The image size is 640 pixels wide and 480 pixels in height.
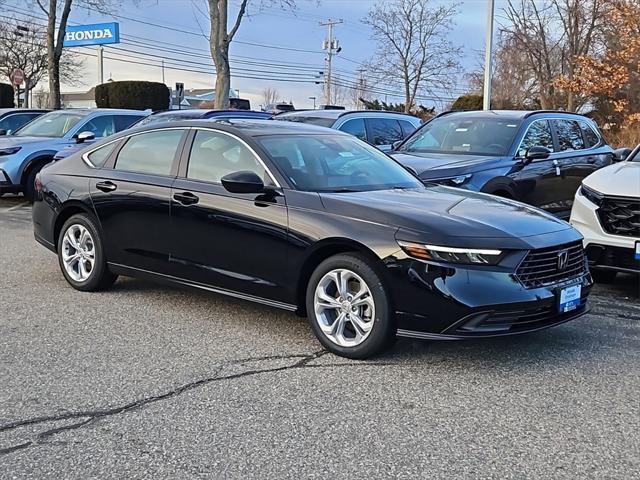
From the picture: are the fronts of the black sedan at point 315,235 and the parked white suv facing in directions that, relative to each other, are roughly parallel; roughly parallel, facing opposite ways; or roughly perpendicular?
roughly perpendicular

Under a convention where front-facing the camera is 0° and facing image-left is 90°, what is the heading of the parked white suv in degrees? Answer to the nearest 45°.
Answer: approximately 45°

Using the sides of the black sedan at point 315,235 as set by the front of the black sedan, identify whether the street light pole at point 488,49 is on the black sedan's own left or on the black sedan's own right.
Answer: on the black sedan's own left

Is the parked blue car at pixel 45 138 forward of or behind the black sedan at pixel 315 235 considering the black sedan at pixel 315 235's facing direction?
behind

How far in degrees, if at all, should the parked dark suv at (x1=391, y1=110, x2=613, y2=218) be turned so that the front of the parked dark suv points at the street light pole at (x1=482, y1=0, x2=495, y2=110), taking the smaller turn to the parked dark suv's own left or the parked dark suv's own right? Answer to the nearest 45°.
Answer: approximately 135° to the parked dark suv's own right

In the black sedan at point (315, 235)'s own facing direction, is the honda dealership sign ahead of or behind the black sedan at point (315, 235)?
behind

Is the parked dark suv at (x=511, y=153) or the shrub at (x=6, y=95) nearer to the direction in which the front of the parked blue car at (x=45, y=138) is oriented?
the parked dark suv

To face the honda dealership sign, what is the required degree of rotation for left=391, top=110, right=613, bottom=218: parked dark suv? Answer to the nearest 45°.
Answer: approximately 90° to its right

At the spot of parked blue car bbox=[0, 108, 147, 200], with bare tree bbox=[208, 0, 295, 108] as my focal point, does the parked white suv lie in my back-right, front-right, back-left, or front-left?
back-right

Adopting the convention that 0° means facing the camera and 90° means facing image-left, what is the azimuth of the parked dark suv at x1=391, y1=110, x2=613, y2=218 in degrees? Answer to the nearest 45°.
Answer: approximately 45°

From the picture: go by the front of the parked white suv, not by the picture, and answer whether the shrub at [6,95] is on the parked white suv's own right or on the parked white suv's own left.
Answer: on the parked white suv's own right

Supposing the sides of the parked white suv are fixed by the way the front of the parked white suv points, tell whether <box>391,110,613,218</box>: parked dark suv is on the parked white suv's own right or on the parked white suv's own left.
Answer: on the parked white suv's own right

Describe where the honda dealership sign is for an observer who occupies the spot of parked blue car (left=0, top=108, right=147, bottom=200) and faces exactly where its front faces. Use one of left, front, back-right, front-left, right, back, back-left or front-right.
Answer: back-right

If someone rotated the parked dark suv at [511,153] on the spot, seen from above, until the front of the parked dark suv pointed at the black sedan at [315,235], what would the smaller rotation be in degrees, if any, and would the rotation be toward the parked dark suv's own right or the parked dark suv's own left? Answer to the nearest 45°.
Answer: approximately 45° to the parked dark suv's own left

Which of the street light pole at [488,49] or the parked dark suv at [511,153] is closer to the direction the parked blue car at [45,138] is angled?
the parked dark suv

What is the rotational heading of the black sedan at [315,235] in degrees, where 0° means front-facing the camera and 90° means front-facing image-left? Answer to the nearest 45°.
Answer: approximately 315°
